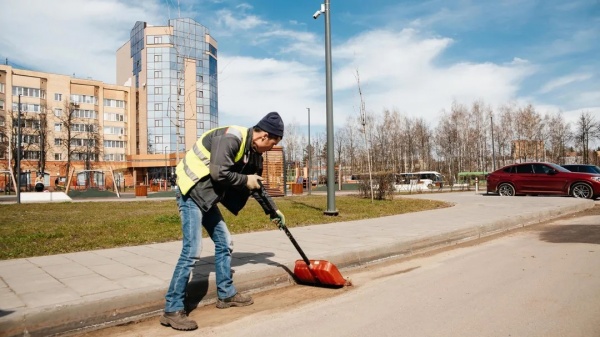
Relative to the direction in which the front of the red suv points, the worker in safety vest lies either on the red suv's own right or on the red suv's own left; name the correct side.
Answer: on the red suv's own right

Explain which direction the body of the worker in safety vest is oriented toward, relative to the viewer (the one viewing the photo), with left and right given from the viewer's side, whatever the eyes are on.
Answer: facing to the right of the viewer

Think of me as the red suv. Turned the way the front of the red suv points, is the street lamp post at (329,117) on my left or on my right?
on my right

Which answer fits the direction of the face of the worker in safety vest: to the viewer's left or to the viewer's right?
to the viewer's right

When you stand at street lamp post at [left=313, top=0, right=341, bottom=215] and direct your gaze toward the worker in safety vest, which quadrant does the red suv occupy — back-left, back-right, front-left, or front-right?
back-left

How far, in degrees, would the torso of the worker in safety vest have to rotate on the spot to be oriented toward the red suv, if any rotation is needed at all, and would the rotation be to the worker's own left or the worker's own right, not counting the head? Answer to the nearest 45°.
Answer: approximately 45° to the worker's own left

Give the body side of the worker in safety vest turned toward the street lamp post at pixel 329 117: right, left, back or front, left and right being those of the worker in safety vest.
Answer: left

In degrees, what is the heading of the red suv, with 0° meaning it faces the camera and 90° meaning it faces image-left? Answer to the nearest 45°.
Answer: approximately 270°
